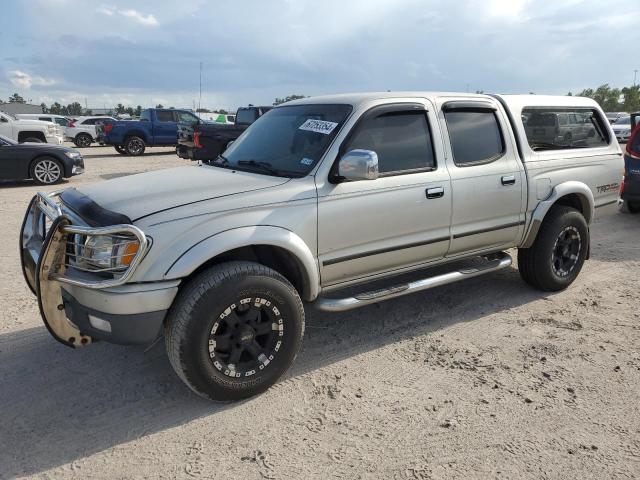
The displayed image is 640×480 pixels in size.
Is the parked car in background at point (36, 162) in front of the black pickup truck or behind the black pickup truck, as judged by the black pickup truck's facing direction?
behind

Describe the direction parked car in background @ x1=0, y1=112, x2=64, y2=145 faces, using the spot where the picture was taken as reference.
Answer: facing to the right of the viewer

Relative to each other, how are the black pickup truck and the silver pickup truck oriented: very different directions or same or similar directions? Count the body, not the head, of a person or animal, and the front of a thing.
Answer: very different directions

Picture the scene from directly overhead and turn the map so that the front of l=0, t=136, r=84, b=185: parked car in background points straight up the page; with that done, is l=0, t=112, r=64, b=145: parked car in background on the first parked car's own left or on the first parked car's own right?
on the first parked car's own left

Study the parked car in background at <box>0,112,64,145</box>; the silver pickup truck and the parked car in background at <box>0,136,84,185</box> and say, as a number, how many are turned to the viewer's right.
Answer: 2

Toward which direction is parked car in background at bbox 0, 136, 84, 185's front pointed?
to the viewer's right

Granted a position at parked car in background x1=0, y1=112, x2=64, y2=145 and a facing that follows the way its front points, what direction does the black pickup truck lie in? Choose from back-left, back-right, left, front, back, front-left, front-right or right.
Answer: front-right

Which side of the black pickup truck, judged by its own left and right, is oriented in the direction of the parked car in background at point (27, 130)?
left

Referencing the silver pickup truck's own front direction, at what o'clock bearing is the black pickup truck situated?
The black pickup truck is roughly at 4 o'clock from the silver pickup truck.

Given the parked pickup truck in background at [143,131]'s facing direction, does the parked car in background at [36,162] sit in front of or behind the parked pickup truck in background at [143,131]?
behind

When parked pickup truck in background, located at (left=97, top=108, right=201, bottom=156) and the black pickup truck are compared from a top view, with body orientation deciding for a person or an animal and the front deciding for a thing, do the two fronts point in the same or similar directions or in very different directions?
same or similar directions

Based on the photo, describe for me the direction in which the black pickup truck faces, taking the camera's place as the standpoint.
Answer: facing away from the viewer and to the right of the viewer

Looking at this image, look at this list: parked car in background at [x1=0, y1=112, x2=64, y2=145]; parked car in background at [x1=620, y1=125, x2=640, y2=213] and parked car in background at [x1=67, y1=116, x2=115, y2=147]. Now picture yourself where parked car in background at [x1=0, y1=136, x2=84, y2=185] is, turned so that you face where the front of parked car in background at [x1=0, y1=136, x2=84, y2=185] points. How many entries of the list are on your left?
2

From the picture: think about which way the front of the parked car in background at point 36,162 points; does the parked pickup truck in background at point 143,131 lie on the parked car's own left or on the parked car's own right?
on the parked car's own left
